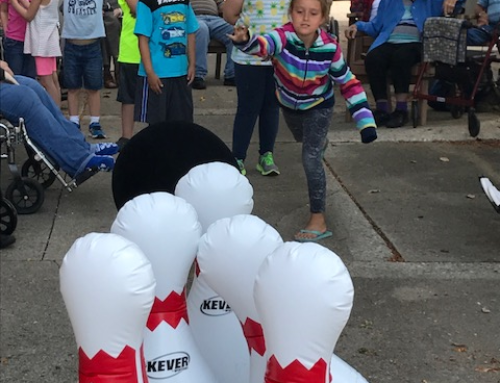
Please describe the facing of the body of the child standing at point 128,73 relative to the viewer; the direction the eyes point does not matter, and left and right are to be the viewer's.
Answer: facing the viewer and to the left of the viewer

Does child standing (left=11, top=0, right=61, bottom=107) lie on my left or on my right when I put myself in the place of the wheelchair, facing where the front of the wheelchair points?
on my left

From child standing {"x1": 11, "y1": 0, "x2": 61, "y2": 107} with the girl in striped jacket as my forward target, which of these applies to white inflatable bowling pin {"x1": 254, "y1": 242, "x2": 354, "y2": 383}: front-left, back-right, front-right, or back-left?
front-right

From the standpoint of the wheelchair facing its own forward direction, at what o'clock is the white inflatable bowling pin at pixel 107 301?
The white inflatable bowling pin is roughly at 3 o'clock from the wheelchair.

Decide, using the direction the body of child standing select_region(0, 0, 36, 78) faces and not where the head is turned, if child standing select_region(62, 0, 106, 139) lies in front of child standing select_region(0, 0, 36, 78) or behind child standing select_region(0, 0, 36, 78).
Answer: in front

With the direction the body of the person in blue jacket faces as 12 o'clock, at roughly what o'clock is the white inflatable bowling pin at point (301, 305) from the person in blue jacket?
The white inflatable bowling pin is roughly at 12 o'clock from the person in blue jacket.

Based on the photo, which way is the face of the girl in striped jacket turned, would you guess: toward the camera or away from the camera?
toward the camera

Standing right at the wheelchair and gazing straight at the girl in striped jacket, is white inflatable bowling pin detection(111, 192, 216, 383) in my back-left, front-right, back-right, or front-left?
front-right

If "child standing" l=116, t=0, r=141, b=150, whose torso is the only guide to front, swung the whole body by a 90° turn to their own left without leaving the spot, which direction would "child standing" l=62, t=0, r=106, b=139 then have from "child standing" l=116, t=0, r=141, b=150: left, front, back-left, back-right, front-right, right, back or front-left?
back

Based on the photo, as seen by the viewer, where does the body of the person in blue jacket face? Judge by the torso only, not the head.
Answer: toward the camera

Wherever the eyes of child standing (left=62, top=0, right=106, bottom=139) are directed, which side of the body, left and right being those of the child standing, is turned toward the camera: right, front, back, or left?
front
